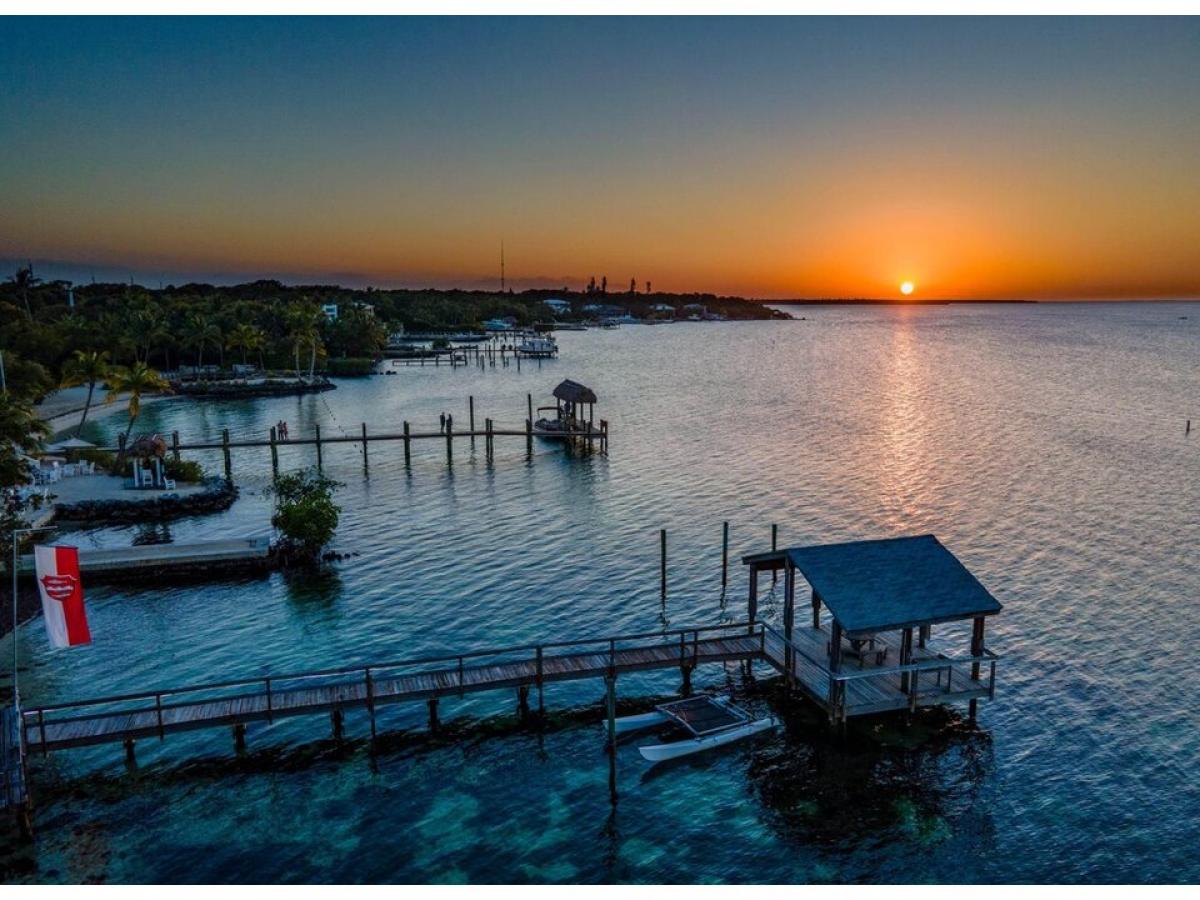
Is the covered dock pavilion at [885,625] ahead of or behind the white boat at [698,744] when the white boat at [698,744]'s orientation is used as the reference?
behind

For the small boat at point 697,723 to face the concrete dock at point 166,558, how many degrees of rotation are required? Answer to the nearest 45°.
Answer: approximately 90° to its right

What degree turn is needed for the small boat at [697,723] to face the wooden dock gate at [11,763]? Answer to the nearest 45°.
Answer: approximately 45° to its right

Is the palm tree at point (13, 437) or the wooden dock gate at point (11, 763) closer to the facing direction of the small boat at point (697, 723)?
the wooden dock gate

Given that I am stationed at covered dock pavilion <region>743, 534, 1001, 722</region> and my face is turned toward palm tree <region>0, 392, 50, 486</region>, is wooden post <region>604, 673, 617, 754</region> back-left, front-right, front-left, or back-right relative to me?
front-left

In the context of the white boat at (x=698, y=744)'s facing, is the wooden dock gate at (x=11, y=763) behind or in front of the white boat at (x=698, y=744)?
in front

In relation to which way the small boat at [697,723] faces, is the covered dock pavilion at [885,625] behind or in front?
behind

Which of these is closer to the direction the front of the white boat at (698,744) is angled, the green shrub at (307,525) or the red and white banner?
the red and white banner

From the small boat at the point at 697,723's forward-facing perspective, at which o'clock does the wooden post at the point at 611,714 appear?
The wooden post is roughly at 12 o'clock from the small boat.
